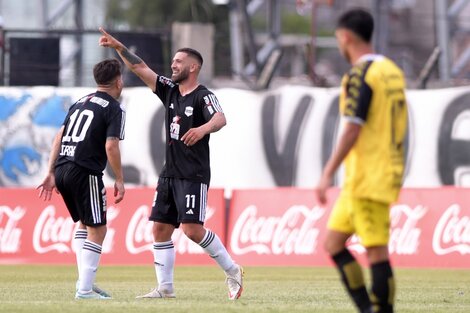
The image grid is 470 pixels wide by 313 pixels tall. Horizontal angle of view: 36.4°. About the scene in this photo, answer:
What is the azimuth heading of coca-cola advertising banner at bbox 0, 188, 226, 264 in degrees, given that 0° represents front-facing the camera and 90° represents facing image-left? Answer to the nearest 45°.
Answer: approximately 0°

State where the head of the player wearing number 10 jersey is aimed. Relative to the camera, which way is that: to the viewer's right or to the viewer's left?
to the viewer's right

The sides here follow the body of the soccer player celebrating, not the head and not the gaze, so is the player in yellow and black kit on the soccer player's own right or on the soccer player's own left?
on the soccer player's own left

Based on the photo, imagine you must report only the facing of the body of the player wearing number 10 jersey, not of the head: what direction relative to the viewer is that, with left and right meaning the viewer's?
facing away from the viewer and to the right of the viewer

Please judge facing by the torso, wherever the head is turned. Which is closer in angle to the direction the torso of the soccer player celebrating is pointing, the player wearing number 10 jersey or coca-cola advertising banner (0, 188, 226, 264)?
the player wearing number 10 jersey
